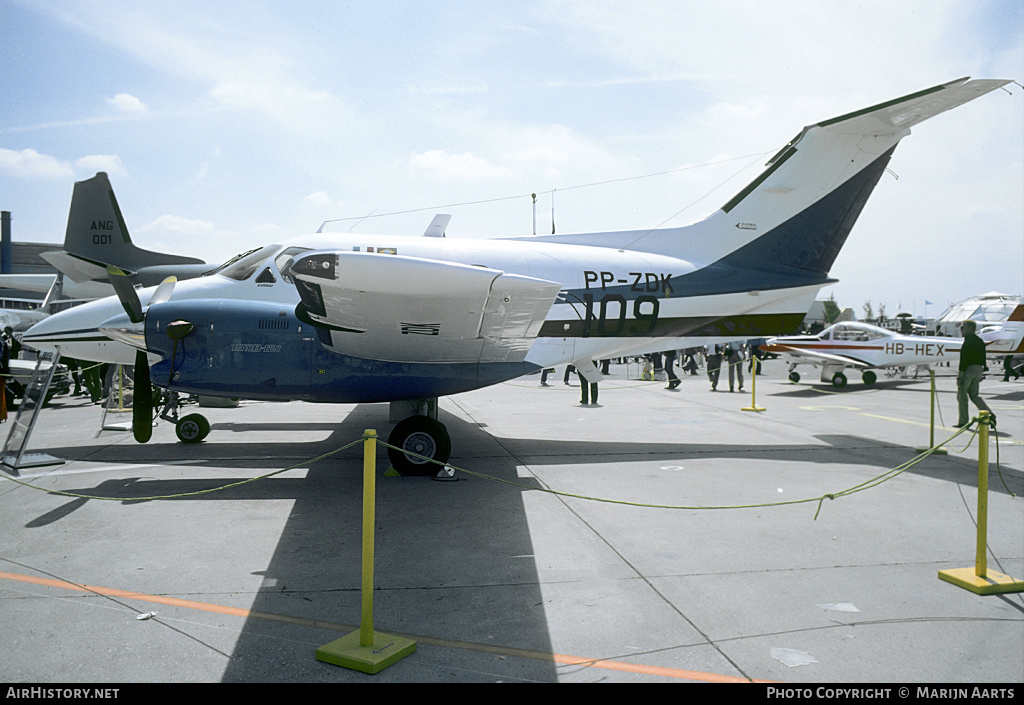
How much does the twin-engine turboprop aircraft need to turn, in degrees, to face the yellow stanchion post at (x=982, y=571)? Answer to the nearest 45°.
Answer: approximately 135° to its left

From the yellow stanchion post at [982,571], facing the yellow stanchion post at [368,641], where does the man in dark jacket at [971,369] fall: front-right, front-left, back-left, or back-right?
back-right

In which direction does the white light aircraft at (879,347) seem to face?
to the viewer's left

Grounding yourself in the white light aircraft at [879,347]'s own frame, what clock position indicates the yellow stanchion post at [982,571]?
The yellow stanchion post is roughly at 9 o'clock from the white light aircraft.

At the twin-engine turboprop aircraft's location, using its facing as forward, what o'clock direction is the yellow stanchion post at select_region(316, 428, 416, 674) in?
The yellow stanchion post is roughly at 9 o'clock from the twin-engine turboprop aircraft.

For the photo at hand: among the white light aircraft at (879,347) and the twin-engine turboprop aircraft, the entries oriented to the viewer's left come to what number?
2

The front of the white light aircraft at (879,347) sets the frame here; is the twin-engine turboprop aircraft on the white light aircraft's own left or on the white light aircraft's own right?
on the white light aircraft's own left

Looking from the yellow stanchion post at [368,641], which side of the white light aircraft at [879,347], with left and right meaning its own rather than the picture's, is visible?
left

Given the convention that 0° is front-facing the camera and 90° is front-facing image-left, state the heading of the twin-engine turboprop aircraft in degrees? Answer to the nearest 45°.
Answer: approximately 90°

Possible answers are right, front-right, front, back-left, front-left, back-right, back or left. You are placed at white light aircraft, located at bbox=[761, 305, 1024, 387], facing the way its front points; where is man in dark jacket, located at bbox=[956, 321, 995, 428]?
left
